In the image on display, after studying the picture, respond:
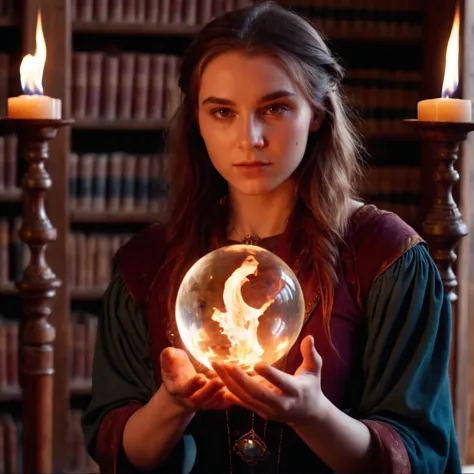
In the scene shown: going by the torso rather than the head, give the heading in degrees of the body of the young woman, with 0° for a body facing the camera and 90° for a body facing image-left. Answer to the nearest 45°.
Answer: approximately 0°

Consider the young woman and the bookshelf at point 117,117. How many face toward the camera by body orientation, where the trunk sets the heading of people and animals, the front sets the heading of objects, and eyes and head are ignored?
2

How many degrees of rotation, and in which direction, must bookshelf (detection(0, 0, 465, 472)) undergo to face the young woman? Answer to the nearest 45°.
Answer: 0° — it already faces them

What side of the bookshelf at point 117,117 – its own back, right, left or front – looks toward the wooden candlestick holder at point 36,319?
front

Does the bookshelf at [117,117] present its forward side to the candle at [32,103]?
yes

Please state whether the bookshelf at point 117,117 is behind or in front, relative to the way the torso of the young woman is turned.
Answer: behind

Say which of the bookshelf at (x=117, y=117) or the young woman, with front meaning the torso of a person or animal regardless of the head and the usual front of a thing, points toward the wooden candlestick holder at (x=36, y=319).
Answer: the bookshelf

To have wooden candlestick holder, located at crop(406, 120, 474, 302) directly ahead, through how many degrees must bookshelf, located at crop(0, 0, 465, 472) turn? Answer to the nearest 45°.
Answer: approximately 45° to its left

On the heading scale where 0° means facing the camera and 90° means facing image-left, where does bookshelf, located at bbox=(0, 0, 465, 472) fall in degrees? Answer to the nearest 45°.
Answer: approximately 0°

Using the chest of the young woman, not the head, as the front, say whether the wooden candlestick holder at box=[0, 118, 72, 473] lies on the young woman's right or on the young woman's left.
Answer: on the young woman's right

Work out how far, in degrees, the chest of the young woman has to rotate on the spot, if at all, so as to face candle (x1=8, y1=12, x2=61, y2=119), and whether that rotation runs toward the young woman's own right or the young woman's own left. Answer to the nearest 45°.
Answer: approximately 90° to the young woman's own right
